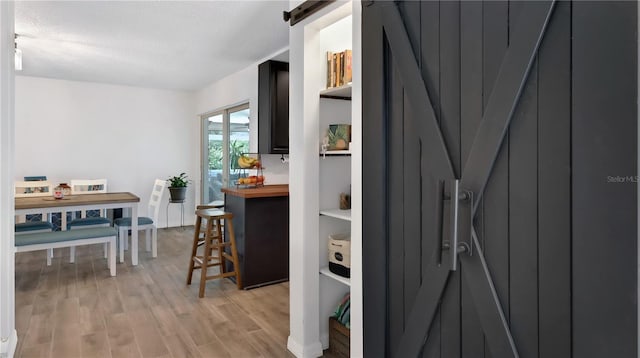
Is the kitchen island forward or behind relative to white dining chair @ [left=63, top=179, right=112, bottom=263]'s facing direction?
forward

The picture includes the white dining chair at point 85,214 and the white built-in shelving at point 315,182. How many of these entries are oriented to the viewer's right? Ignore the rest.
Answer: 0

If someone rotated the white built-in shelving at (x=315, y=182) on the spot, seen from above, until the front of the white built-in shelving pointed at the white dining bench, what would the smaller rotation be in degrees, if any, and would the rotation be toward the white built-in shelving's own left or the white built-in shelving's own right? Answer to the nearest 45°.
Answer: approximately 90° to the white built-in shelving's own right

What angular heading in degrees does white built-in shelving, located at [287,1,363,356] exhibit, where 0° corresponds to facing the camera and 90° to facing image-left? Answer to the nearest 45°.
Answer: approximately 45°

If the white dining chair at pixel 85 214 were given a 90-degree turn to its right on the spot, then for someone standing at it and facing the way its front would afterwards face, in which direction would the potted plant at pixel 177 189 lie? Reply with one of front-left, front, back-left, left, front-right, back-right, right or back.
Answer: back-right

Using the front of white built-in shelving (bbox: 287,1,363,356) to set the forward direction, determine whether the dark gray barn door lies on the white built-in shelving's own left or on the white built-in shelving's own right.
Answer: on the white built-in shelving's own left

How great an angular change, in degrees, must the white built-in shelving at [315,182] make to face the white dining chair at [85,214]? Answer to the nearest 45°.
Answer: approximately 90° to its right

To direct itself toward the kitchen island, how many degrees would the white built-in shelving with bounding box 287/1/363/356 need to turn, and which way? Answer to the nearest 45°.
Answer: approximately 90° to its right

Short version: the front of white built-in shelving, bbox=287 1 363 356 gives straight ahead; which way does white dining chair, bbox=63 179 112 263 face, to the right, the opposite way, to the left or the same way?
to the left

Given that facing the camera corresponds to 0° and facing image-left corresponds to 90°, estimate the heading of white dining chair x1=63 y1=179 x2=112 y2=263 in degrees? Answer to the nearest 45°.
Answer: approximately 0°

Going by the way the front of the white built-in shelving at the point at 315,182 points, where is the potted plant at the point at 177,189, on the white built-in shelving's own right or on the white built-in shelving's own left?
on the white built-in shelving's own right
